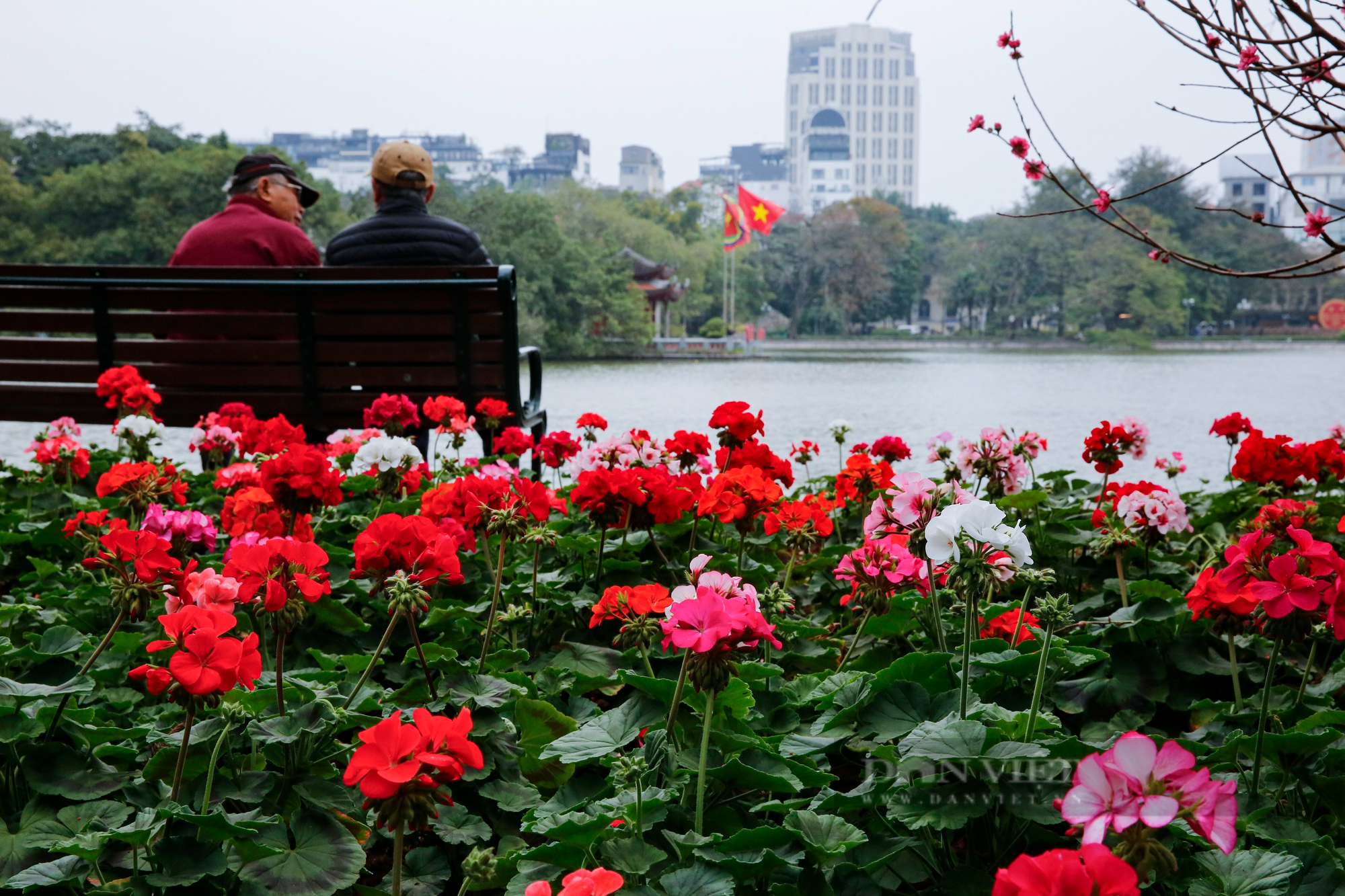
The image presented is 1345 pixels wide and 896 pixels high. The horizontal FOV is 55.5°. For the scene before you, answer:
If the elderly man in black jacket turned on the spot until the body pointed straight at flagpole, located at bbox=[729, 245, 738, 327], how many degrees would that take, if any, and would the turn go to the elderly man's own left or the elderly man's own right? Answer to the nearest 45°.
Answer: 0° — they already face it

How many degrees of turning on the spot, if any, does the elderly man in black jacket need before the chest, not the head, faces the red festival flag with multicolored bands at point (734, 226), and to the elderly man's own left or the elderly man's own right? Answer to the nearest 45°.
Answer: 0° — they already face it

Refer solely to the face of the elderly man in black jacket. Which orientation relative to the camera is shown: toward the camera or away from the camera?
away from the camera

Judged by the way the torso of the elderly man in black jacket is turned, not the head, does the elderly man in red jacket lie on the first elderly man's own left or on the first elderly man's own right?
on the first elderly man's own left

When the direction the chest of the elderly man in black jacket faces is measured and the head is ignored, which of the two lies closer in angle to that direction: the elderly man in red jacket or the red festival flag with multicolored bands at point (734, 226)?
the red festival flag with multicolored bands

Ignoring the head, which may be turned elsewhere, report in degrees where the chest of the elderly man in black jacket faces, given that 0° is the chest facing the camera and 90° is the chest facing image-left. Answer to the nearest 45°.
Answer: approximately 180°
